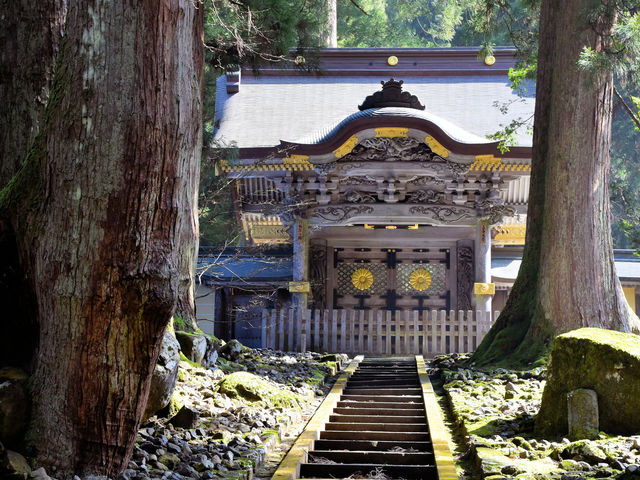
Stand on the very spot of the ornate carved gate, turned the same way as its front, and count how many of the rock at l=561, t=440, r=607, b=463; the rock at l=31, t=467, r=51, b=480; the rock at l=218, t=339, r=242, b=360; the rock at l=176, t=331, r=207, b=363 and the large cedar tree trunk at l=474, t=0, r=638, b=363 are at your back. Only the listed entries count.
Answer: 0

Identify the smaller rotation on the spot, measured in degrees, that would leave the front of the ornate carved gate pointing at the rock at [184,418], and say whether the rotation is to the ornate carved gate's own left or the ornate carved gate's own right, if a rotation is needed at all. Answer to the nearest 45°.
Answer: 0° — it already faces it

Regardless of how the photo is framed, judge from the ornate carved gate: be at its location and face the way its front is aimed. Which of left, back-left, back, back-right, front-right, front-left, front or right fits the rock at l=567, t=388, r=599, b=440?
front

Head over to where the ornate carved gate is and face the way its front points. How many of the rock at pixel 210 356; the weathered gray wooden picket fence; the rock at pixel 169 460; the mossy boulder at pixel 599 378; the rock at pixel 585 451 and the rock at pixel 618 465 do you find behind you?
0

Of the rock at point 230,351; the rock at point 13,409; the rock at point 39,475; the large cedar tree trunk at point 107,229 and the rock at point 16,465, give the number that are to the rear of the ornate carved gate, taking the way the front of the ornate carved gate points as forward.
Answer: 0

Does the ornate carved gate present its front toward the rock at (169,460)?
yes

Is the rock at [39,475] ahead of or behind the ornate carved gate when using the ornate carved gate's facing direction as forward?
ahead

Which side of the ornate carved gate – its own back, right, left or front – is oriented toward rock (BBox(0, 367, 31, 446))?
front

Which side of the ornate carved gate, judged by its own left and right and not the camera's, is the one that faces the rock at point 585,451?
front

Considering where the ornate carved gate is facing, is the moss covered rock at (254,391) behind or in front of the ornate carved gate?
in front

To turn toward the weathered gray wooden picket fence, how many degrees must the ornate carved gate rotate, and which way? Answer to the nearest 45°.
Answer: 0° — it already faces it

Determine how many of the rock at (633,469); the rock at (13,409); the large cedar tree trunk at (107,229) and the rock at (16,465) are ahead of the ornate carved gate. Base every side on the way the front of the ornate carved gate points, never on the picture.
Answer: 4

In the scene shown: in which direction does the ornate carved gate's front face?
toward the camera

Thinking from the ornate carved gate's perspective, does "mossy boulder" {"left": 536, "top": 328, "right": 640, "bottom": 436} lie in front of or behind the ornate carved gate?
in front
